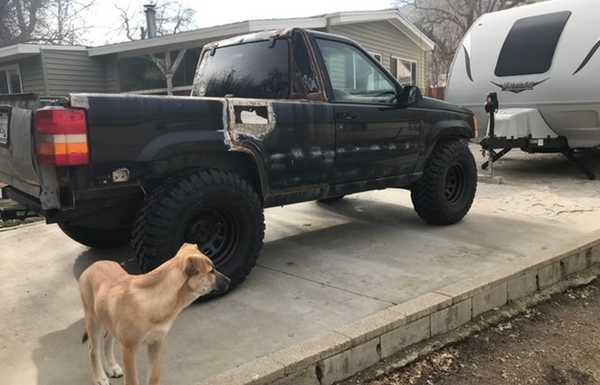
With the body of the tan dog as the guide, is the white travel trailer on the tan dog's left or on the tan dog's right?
on the tan dog's left

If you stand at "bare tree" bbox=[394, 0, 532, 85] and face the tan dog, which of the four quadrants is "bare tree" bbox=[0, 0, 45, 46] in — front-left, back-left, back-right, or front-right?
front-right

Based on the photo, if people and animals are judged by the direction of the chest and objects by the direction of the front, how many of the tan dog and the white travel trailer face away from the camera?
0

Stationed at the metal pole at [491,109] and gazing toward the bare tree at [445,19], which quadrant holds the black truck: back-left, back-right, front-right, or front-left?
back-left

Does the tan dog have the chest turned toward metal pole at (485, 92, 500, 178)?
no

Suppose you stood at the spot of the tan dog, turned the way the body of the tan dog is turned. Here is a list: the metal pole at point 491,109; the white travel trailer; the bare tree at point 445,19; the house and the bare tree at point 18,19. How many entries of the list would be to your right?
0

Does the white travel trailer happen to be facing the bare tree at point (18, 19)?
no

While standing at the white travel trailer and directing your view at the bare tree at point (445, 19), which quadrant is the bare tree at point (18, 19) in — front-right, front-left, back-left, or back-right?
front-left

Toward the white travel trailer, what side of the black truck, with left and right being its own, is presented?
front

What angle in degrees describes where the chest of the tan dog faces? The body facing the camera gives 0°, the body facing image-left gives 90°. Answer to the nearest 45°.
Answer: approximately 315°

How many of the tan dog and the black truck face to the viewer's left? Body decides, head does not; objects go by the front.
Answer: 0

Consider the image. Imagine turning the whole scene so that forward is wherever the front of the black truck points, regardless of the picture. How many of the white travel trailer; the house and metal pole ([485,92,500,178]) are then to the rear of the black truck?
0

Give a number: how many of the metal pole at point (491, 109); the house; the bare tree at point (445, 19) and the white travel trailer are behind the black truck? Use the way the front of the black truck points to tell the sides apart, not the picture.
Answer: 0

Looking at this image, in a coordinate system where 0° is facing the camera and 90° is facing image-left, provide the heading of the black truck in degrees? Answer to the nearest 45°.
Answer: approximately 225°

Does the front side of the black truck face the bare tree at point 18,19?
no

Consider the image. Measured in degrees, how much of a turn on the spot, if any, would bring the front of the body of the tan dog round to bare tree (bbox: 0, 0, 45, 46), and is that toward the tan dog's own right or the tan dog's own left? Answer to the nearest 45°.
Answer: approximately 135° to the tan dog's own left

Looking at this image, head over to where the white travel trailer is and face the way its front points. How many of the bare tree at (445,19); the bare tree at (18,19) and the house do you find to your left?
0

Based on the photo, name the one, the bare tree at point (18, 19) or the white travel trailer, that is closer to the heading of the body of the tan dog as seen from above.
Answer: the white travel trailer
